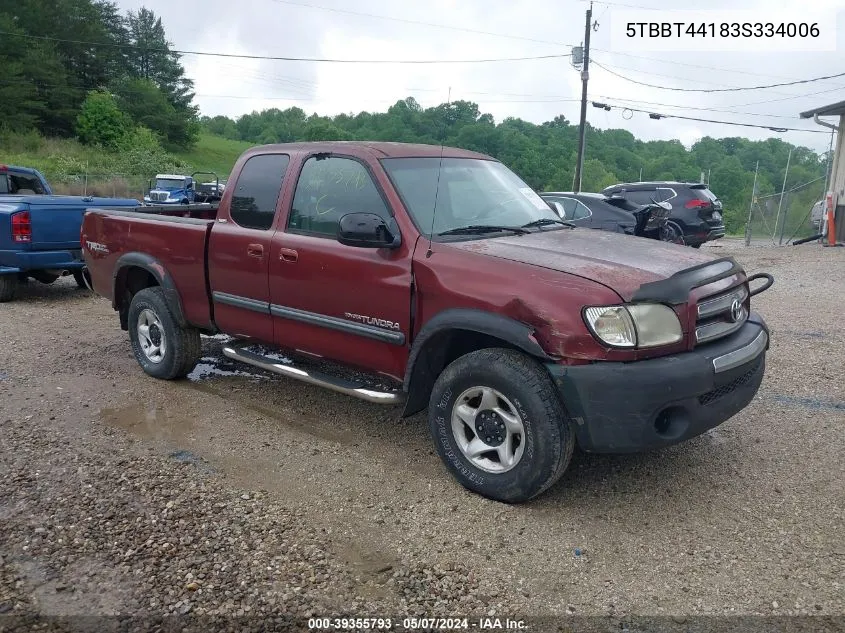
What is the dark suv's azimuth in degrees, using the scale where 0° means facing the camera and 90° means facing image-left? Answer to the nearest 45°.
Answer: approximately 135°

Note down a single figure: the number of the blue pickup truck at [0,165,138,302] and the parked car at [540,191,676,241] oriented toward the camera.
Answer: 0

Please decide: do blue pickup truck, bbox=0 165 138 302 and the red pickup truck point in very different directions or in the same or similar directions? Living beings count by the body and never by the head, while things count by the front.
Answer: very different directions

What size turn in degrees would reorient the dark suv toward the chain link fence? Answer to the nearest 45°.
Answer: approximately 135° to its right

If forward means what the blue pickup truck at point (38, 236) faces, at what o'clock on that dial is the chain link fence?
The chain link fence is roughly at 4 o'clock from the blue pickup truck.

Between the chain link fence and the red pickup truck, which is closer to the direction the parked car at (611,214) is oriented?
the chain link fence

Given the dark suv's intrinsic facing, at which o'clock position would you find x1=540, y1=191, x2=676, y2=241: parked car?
The parked car is roughly at 8 o'clock from the dark suv.

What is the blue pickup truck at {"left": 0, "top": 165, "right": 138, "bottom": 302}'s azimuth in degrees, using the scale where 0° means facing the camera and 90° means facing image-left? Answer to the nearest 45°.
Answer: approximately 135°

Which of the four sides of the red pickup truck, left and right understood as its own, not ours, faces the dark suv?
left
